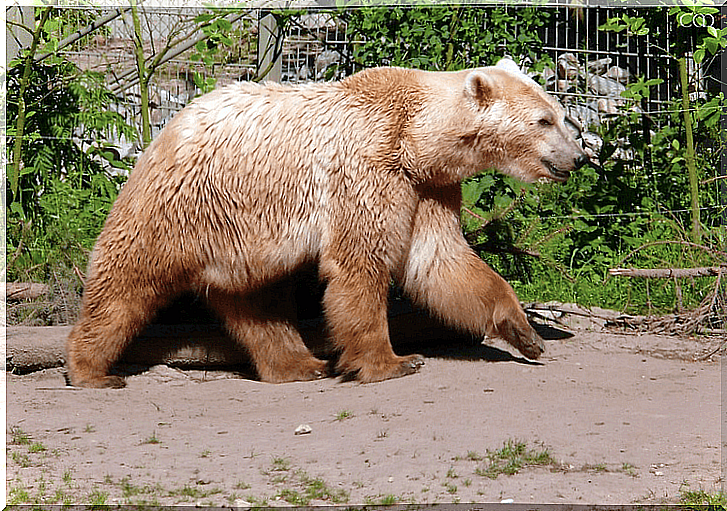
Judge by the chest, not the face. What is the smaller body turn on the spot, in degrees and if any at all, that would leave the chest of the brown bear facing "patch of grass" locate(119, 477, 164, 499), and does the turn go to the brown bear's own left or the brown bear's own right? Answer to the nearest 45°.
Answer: approximately 90° to the brown bear's own right

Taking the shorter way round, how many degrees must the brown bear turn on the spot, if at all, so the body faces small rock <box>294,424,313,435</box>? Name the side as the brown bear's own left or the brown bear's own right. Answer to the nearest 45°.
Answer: approximately 90° to the brown bear's own right

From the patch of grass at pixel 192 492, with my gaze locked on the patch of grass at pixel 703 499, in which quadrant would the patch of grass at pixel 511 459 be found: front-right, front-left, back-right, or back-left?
front-left

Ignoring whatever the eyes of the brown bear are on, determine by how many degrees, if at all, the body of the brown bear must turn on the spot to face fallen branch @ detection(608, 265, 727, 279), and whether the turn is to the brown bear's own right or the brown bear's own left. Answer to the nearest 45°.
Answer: approximately 45° to the brown bear's own left

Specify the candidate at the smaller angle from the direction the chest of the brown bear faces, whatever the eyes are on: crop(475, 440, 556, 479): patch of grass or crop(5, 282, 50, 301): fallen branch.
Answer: the patch of grass

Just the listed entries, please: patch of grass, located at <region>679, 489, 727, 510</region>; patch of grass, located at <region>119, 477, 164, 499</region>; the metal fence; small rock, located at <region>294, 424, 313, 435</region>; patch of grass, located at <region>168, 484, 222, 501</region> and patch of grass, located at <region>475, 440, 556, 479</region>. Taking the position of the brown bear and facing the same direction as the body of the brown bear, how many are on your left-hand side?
1

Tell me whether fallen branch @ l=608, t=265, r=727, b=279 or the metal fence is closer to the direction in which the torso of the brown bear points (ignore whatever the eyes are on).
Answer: the fallen branch

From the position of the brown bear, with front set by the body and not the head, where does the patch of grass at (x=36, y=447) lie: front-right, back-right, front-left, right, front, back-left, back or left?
back-right

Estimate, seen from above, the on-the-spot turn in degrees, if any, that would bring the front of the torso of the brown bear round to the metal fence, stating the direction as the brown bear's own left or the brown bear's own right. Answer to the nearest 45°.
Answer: approximately 90° to the brown bear's own left

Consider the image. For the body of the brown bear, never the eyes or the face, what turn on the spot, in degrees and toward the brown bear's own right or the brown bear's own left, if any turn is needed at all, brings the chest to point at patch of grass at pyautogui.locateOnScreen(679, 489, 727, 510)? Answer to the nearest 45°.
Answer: approximately 45° to the brown bear's own right

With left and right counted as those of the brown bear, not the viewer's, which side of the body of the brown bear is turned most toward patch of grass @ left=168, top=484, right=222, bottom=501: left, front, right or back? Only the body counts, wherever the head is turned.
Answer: right

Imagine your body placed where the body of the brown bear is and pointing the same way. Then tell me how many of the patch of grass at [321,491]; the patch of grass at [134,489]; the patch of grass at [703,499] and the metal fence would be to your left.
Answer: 1

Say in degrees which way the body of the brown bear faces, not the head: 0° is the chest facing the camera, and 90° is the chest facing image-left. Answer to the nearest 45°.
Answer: approximately 270°

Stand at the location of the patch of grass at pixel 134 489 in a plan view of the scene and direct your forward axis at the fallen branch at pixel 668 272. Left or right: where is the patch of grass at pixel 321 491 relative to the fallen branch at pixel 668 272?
right

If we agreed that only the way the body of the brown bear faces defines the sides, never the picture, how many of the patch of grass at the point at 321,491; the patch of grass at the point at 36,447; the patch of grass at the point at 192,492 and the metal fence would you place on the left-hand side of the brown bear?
1

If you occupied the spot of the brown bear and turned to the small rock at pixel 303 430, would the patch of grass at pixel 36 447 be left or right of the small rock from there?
right
